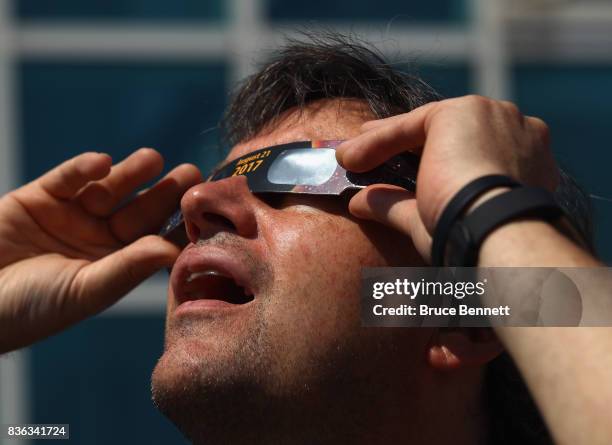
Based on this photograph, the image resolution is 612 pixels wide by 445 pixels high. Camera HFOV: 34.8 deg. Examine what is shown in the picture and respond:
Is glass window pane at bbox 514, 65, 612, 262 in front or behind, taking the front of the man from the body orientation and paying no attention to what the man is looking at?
behind

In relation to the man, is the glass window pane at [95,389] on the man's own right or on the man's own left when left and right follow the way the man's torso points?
on the man's own right

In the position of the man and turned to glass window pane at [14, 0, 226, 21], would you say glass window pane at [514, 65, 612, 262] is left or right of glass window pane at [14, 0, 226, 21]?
right

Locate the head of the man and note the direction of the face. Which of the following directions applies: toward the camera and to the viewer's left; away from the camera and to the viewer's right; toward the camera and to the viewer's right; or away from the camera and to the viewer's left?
toward the camera and to the viewer's left

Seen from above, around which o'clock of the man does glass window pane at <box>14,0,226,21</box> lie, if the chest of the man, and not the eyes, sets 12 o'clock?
The glass window pane is roughly at 4 o'clock from the man.

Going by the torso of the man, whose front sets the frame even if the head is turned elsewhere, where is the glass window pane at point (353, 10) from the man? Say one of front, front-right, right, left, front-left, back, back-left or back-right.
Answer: back-right

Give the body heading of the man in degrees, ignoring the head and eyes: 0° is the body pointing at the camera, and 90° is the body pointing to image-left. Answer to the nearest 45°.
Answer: approximately 45°
